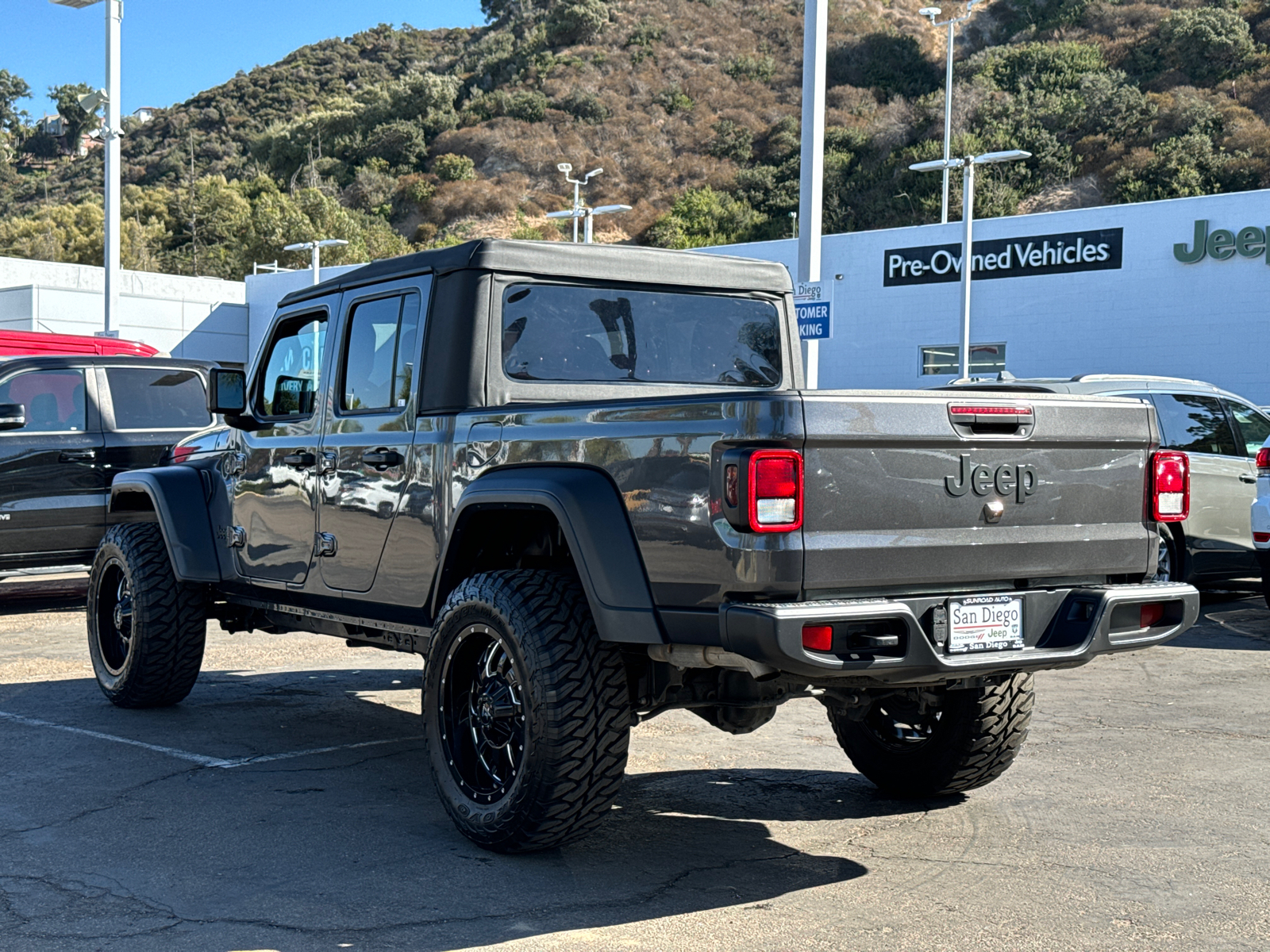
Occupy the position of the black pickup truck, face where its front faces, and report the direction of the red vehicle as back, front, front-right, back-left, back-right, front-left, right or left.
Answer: right

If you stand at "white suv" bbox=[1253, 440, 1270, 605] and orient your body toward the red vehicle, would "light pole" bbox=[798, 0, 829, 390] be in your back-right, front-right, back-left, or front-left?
front-right

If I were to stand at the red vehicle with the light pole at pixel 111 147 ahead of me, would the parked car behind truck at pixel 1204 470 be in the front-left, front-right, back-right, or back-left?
back-right

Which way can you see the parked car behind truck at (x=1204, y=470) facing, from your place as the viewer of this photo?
facing away from the viewer and to the right of the viewer

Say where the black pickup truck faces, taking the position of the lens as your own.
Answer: facing to the left of the viewer

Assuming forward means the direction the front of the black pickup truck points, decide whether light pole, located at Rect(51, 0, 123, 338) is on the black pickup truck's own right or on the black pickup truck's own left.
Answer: on the black pickup truck's own right

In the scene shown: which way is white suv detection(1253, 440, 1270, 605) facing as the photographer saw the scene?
facing away from the viewer and to the right of the viewer

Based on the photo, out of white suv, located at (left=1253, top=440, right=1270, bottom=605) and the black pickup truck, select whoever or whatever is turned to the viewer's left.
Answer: the black pickup truck

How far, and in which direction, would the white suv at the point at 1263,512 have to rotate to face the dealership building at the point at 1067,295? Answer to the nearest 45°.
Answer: approximately 45° to its left

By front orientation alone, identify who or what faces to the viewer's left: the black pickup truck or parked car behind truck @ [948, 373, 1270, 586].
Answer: the black pickup truck

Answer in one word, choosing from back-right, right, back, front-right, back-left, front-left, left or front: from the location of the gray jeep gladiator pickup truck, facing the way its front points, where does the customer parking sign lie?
front-right

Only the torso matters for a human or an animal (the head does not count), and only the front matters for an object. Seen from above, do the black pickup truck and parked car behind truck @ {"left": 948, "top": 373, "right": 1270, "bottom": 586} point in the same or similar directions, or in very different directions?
very different directions

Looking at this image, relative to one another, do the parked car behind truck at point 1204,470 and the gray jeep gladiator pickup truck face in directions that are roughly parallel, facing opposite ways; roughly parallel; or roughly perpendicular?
roughly perpendicular
